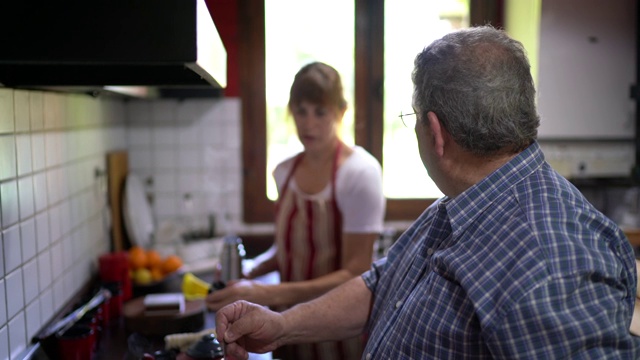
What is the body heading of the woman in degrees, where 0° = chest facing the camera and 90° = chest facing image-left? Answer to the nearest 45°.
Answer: approximately 45°

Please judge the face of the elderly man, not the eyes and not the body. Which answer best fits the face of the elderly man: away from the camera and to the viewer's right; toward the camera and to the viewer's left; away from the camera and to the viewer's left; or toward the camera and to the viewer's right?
away from the camera and to the viewer's left

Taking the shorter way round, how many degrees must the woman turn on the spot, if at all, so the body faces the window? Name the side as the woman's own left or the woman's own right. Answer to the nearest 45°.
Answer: approximately 135° to the woman's own right

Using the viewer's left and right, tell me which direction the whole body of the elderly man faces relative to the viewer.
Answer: facing to the left of the viewer

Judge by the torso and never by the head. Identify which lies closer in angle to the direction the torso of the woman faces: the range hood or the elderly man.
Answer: the range hood

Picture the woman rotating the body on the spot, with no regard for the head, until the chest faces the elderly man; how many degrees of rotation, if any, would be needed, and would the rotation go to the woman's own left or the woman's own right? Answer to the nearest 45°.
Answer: approximately 45° to the woman's own left

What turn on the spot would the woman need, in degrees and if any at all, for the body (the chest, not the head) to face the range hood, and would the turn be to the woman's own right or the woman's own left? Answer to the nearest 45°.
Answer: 0° — they already face it

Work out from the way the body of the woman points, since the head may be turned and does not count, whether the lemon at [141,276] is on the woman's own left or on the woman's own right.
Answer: on the woman's own right
